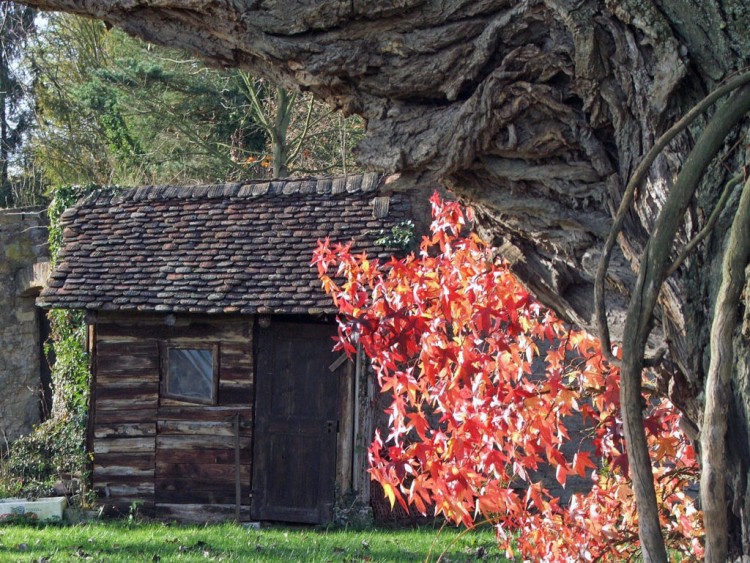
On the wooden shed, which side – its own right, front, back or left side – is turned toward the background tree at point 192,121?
back

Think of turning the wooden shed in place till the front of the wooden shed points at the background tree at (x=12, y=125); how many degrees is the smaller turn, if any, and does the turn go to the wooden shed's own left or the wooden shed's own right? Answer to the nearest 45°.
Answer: approximately 180°

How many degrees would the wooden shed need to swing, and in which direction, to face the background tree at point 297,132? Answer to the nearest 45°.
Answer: approximately 180°

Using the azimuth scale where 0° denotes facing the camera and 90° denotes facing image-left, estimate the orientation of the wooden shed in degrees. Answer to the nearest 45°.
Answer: approximately 0°

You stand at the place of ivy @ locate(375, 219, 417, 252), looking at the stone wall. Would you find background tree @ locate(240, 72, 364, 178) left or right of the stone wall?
right

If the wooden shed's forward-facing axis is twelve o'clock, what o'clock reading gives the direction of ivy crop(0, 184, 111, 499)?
The ivy is roughly at 4 o'clock from the wooden shed.

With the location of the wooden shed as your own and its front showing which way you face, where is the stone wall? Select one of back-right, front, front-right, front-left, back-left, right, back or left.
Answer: back-right
